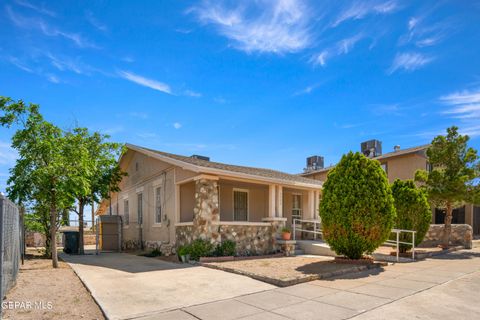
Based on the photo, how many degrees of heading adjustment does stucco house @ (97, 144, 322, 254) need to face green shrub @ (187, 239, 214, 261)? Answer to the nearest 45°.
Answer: approximately 45° to its right

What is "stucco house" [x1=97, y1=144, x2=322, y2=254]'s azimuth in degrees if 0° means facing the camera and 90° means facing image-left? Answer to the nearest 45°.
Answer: approximately 315°

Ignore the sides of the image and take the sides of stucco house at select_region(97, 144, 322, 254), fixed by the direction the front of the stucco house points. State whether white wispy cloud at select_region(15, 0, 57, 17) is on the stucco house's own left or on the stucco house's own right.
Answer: on the stucco house's own right

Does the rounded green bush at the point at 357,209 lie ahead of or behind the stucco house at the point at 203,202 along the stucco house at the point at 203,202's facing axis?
ahead

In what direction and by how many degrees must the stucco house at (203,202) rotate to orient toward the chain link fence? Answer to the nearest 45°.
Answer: approximately 45° to its right
